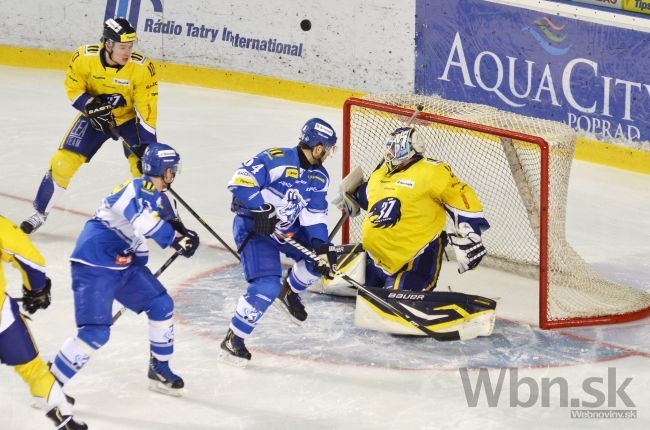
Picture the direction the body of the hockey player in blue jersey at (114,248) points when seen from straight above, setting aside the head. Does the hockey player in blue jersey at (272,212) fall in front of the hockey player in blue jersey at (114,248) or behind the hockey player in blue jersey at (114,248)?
in front

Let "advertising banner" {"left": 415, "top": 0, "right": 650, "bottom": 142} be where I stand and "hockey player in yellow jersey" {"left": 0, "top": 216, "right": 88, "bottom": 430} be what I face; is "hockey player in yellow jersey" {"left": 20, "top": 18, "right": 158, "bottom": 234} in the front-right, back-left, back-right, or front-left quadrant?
front-right

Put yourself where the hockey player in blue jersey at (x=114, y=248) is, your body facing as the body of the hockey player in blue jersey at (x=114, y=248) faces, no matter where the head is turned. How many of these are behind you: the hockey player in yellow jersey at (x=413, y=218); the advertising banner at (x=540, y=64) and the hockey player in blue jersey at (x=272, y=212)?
0

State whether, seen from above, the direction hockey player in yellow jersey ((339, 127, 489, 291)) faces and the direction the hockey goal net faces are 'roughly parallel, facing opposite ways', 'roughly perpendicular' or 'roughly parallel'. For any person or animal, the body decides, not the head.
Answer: roughly parallel

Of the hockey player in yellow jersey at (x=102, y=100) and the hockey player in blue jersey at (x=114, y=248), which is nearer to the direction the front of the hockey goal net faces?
the hockey player in blue jersey

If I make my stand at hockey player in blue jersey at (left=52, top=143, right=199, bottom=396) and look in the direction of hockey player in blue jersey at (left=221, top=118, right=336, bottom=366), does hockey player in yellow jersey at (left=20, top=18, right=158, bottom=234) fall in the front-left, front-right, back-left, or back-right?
front-left

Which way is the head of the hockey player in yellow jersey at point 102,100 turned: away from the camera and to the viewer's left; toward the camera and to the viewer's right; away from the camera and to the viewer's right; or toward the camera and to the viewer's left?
toward the camera and to the viewer's right

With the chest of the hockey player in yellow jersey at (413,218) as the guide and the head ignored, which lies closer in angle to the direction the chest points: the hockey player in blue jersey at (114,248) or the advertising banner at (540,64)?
the hockey player in blue jersey

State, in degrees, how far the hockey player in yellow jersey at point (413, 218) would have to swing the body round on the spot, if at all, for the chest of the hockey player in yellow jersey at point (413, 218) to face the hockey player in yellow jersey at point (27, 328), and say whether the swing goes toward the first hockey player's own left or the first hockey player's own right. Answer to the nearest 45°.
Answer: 0° — they already face them

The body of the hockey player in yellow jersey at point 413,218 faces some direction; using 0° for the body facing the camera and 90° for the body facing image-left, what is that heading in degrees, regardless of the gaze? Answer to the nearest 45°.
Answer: approximately 45°

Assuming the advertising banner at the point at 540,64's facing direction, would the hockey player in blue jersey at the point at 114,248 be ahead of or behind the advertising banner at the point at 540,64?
ahead

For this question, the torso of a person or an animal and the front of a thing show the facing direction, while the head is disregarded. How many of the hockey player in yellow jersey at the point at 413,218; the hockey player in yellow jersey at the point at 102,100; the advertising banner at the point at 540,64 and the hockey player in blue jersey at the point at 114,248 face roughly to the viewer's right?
1

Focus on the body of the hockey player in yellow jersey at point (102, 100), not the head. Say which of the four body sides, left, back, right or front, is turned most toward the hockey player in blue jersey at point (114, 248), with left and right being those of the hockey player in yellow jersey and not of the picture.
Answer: front

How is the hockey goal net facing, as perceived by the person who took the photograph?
facing the viewer and to the left of the viewer

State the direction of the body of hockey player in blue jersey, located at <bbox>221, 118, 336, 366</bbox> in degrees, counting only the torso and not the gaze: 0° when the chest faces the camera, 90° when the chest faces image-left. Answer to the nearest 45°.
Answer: approximately 315°

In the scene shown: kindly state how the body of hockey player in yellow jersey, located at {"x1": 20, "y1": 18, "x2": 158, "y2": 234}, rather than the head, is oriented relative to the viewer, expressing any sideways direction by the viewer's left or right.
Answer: facing the viewer
